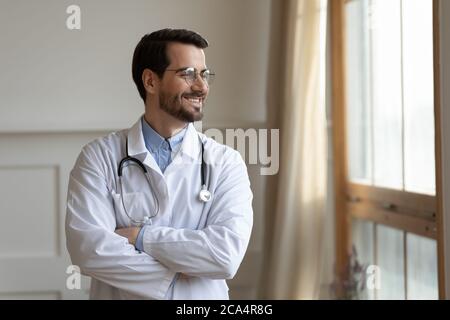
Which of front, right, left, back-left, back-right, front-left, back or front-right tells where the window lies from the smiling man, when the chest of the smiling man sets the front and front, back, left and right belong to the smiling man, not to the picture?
back-left

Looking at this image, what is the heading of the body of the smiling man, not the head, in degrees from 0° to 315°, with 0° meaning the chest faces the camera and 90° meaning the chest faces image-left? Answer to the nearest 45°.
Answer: approximately 0°

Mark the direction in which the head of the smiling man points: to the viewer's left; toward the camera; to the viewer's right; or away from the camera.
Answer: to the viewer's right
